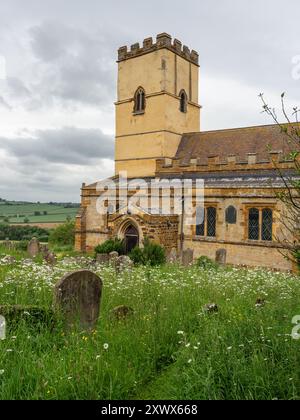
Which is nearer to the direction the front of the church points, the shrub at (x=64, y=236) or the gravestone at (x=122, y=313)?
the gravestone

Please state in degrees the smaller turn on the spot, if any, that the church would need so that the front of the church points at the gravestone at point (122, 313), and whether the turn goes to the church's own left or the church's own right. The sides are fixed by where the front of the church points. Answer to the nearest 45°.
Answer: approximately 45° to the church's own left

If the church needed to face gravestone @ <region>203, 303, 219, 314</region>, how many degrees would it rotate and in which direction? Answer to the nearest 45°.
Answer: approximately 45° to its left

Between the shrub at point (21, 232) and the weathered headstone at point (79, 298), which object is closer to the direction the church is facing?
the weathered headstone

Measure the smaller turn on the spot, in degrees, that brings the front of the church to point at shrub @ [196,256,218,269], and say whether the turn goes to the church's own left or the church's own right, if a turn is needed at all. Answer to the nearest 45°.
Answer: approximately 45° to the church's own left

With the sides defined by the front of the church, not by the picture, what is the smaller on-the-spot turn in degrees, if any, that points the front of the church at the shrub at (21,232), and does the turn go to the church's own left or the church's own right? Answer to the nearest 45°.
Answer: approximately 90° to the church's own right

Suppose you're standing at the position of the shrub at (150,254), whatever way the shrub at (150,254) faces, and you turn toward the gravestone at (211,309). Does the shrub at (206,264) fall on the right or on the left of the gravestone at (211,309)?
left

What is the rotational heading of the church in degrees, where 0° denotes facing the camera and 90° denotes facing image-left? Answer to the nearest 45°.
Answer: approximately 45°

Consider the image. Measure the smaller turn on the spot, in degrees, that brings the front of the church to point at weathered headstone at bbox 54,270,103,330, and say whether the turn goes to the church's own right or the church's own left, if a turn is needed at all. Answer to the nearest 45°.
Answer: approximately 45° to the church's own left

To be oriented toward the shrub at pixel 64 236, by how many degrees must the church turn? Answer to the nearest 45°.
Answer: approximately 90° to its right

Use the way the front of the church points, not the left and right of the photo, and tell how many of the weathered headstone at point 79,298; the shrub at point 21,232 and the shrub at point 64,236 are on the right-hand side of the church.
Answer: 2
